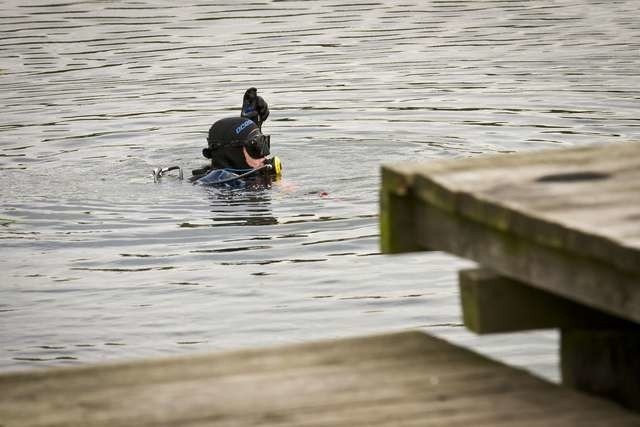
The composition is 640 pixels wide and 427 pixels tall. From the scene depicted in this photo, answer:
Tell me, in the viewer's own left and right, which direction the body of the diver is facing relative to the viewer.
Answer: facing to the right of the viewer

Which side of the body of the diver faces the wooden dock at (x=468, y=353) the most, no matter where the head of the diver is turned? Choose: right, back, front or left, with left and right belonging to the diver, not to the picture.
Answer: right
